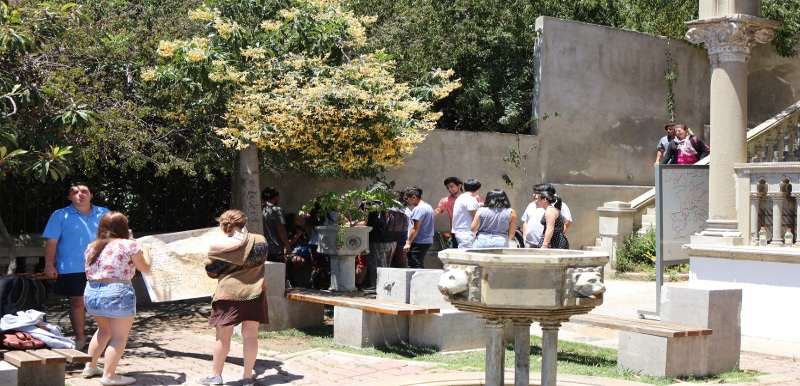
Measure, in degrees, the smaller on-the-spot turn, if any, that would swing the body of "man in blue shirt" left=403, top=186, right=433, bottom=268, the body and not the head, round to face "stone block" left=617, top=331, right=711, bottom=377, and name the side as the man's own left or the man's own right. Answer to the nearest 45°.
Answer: approximately 135° to the man's own left

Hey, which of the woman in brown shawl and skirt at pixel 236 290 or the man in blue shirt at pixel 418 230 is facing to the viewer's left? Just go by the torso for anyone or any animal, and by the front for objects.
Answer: the man in blue shirt

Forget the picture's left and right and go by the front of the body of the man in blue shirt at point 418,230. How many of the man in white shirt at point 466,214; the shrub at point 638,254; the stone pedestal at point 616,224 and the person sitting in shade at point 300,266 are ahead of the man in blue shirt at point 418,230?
1

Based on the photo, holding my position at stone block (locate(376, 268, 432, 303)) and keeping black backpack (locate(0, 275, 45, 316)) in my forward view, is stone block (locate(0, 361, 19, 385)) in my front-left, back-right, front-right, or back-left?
front-left

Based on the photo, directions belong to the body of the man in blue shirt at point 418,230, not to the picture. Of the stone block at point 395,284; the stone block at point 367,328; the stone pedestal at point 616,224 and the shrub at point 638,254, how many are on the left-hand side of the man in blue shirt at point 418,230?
2

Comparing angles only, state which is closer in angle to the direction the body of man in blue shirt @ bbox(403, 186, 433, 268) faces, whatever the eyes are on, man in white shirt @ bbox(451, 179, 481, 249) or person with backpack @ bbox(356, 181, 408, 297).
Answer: the person with backpack

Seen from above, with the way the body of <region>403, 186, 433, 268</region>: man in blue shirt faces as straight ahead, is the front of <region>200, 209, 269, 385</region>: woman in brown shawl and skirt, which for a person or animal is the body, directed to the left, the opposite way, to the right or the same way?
to the right

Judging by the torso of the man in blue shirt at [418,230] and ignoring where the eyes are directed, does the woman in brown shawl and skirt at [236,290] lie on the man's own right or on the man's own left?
on the man's own left

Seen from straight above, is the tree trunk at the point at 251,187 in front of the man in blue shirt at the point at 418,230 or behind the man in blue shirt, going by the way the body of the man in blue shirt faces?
in front

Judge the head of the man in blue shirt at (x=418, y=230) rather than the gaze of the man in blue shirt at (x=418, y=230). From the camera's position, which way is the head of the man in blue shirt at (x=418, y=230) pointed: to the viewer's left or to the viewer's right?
to the viewer's left

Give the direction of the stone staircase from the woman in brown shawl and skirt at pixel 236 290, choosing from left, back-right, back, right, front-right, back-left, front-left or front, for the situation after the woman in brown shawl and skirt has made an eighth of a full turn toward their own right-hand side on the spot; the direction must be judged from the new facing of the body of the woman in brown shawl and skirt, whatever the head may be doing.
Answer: front

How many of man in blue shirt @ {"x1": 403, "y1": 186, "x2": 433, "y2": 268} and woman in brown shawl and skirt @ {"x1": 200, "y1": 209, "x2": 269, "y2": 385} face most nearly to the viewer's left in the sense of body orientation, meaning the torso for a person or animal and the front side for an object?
1

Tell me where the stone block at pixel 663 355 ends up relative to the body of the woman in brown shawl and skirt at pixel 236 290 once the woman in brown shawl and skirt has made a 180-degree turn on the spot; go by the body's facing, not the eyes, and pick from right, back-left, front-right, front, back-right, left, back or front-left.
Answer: left

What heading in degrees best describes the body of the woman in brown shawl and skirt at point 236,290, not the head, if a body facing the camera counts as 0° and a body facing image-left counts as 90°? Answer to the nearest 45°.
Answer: approximately 180°

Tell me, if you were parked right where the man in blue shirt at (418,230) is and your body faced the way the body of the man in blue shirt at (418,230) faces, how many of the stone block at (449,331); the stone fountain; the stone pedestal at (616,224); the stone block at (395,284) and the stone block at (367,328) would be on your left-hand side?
4

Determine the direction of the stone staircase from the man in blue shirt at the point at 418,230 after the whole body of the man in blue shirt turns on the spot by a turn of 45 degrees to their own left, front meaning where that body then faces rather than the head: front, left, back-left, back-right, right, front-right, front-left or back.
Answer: back

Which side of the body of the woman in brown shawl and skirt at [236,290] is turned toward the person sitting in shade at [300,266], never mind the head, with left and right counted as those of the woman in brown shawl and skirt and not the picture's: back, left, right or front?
front

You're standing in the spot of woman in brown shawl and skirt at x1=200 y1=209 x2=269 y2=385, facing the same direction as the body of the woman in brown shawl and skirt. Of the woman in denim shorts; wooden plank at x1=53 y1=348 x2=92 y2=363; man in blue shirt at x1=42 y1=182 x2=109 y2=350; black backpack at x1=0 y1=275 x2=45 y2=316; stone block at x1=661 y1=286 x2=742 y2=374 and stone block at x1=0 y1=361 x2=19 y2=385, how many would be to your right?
1

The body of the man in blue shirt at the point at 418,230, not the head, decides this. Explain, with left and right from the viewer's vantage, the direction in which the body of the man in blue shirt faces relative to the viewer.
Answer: facing to the left of the viewer

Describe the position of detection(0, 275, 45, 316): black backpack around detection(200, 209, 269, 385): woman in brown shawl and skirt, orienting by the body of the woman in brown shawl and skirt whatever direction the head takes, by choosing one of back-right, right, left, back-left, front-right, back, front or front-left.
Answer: left
